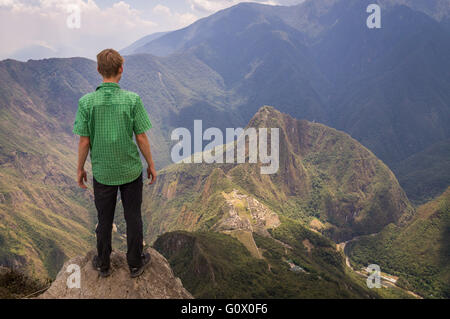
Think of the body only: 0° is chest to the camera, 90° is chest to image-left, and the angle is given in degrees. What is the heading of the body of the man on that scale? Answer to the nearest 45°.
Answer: approximately 180°

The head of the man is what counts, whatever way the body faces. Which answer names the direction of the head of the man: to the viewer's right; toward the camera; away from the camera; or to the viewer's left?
away from the camera
